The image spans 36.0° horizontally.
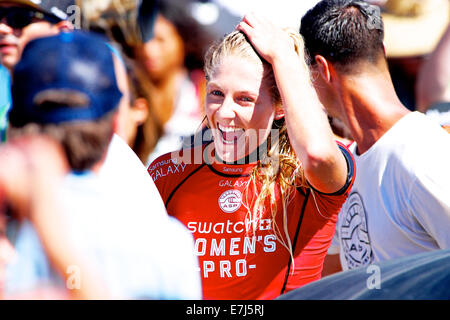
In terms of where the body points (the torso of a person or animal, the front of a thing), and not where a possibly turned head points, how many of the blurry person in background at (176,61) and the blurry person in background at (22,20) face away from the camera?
0

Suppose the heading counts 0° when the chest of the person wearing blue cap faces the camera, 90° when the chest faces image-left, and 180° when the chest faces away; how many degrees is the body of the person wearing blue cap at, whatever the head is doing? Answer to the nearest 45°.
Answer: approximately 180°

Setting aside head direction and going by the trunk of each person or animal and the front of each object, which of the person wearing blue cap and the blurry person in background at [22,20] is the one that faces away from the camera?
the person wearing blue cap

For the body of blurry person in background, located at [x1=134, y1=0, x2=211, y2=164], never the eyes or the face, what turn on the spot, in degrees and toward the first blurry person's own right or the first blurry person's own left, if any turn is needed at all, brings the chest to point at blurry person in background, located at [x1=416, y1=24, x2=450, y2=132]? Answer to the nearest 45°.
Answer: approximately 135° to the first blurry person's own left

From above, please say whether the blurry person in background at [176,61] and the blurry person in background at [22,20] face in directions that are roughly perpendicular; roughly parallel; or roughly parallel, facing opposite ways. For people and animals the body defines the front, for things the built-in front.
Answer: roughly parallel

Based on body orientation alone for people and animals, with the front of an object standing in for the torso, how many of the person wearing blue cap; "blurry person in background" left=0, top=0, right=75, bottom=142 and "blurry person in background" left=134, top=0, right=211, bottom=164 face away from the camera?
1

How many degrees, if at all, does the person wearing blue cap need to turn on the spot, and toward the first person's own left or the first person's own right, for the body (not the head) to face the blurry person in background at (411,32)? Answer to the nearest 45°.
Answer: approximately 45° to the first person's own right

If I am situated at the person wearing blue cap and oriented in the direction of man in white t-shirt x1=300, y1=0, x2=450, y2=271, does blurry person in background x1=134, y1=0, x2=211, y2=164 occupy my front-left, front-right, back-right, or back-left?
front-left

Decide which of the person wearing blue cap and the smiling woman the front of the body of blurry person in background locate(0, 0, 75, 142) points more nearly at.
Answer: the person wearing blue cap

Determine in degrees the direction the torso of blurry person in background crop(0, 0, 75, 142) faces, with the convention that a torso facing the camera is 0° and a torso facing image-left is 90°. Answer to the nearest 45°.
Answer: approximately 45°

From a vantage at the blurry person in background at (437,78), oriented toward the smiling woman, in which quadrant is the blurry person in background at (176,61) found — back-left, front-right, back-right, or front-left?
front-right

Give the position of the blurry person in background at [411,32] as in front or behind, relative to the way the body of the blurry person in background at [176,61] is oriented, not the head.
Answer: behind

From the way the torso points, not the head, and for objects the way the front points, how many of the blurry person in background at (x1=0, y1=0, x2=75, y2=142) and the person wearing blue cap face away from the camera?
1

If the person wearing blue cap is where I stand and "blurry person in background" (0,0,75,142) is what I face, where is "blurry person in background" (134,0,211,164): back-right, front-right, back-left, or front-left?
front-right
